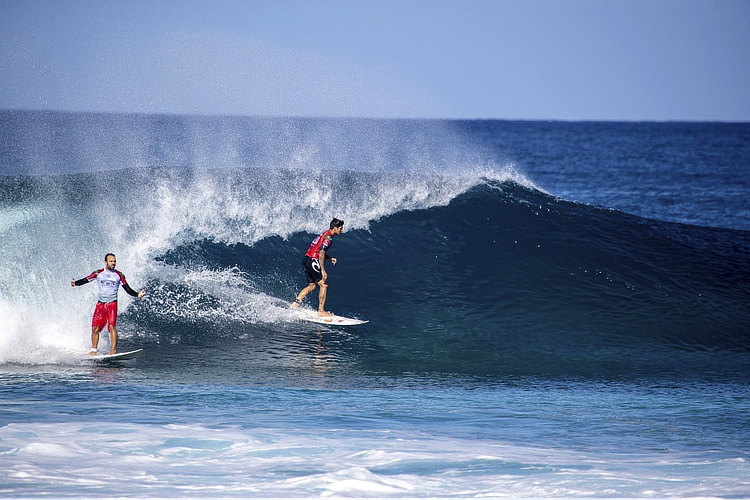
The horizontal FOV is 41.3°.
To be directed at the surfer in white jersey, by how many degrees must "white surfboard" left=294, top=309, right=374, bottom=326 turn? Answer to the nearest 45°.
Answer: approximately 135° to its right

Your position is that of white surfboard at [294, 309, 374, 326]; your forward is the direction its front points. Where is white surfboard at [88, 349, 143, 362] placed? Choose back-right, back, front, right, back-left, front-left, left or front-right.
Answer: back-right

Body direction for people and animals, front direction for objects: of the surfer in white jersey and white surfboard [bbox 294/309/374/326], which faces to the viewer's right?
the white surfboard

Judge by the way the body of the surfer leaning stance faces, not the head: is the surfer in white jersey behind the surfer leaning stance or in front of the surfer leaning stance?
behind

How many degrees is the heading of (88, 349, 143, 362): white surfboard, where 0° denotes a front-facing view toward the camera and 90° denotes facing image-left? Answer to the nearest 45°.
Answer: approximately 270°

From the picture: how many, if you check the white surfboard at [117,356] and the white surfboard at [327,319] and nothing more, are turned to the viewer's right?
2

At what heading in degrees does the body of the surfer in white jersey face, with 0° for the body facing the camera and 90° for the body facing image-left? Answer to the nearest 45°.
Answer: approximately 0°

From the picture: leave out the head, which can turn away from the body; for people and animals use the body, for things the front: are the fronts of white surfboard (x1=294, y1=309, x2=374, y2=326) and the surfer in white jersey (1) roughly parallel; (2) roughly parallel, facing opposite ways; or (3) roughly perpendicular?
roughly perpendicular

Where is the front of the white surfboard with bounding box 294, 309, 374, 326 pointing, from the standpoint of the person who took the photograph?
facing to the right of the viewer
